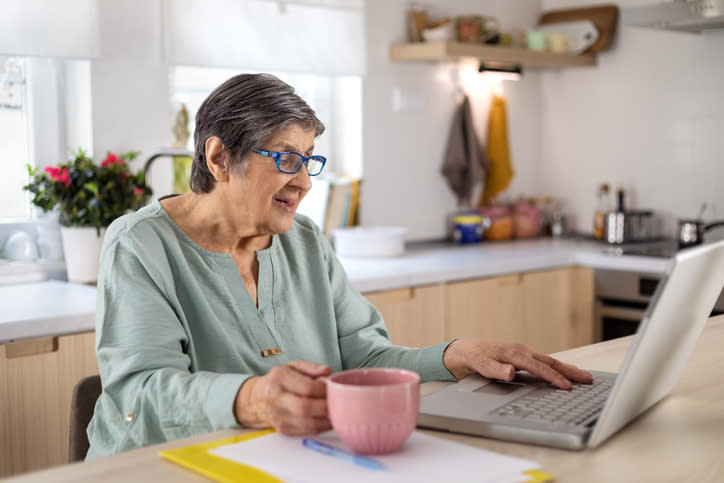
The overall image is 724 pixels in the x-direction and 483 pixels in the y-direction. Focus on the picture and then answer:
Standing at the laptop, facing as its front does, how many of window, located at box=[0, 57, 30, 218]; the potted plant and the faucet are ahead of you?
3

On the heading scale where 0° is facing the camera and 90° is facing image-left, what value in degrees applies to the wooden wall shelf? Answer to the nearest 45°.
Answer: approximately 315°

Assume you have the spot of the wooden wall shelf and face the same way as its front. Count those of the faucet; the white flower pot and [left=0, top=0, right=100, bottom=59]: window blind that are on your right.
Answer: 3

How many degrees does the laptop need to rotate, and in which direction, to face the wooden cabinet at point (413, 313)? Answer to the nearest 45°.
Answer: approximately 45° to its right

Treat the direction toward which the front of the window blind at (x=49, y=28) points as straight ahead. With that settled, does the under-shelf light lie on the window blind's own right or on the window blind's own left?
on the window blind's own left

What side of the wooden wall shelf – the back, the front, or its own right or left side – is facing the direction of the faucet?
right

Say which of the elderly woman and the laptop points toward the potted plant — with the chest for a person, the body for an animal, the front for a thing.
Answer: the laptop

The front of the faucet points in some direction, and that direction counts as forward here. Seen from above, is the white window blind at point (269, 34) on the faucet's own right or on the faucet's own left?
on the faucet's own left

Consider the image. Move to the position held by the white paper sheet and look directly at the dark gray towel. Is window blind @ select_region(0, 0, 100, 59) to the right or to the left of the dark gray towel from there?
left
